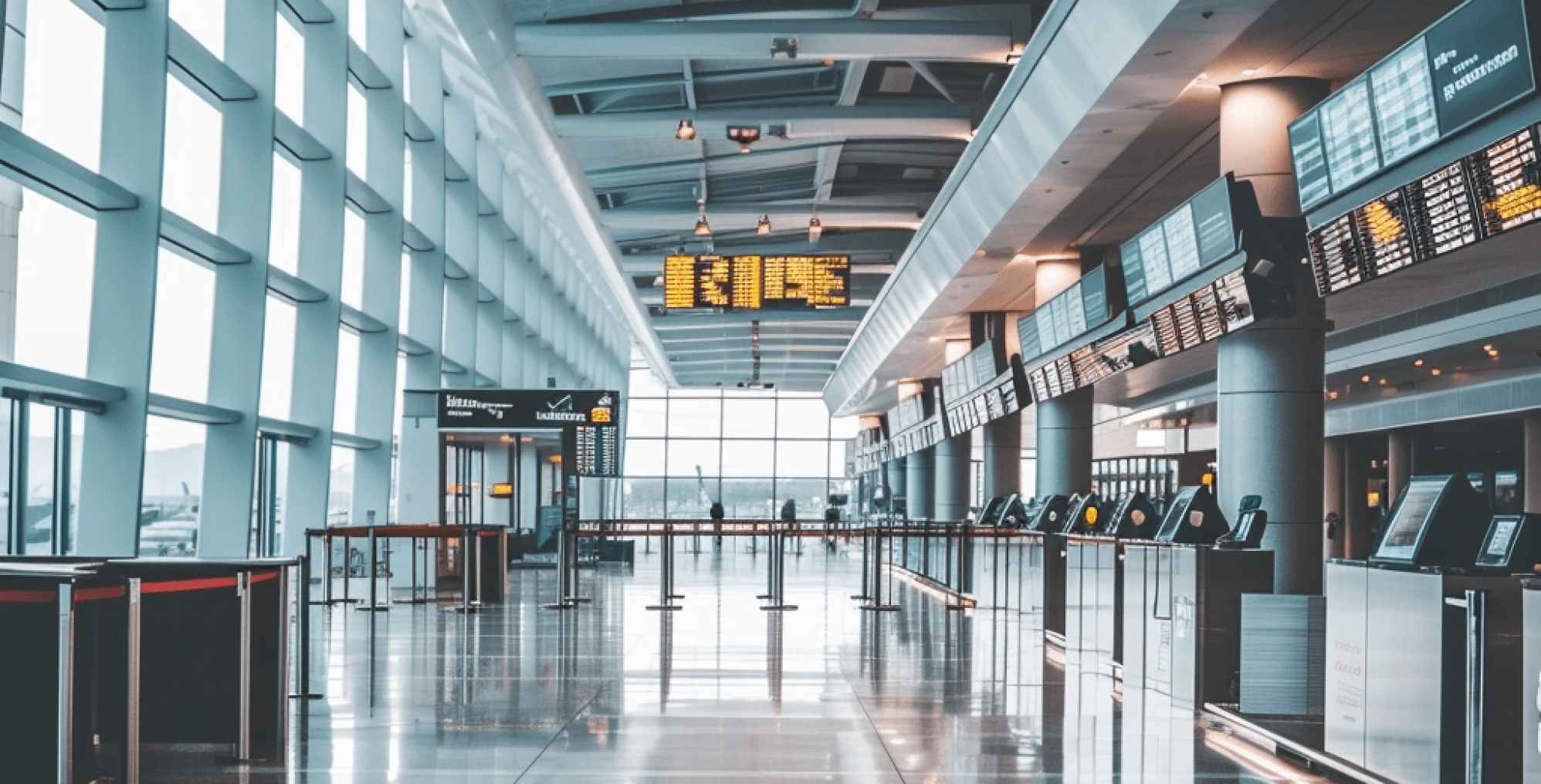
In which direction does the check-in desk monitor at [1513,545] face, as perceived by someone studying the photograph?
facing the viewer and to the left of the viewer

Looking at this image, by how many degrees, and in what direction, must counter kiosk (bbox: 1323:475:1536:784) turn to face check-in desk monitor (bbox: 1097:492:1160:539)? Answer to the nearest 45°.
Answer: approximately 135° to its right

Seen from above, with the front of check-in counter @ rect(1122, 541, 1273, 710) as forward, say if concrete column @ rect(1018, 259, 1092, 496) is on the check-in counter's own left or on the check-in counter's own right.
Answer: on the check-in counter's own right

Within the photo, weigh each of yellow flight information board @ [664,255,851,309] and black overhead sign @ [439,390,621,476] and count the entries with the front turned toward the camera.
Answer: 2

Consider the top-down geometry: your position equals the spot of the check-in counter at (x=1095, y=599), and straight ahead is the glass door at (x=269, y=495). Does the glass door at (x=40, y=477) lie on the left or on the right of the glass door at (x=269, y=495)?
left

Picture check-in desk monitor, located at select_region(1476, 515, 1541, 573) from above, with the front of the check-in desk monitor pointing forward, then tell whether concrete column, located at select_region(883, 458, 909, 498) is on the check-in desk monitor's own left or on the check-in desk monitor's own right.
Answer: on the check-in desk monitor's own right

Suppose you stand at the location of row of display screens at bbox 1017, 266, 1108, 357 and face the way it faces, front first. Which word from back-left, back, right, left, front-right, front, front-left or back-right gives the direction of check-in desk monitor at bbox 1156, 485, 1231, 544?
front-left

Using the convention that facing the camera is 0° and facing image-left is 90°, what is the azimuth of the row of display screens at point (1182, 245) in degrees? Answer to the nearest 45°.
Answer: approximately 45°

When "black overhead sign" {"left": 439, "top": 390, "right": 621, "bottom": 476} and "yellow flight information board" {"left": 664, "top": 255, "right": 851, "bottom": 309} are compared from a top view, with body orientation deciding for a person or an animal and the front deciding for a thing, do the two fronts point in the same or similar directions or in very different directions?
same or similar directions

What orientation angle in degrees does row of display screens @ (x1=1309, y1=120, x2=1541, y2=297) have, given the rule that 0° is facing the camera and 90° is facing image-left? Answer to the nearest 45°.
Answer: approximately 45°

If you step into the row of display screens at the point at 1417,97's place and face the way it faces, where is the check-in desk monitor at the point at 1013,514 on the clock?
The check-in desk monitor is roughly at 4 o'clock from the row of display screens.
